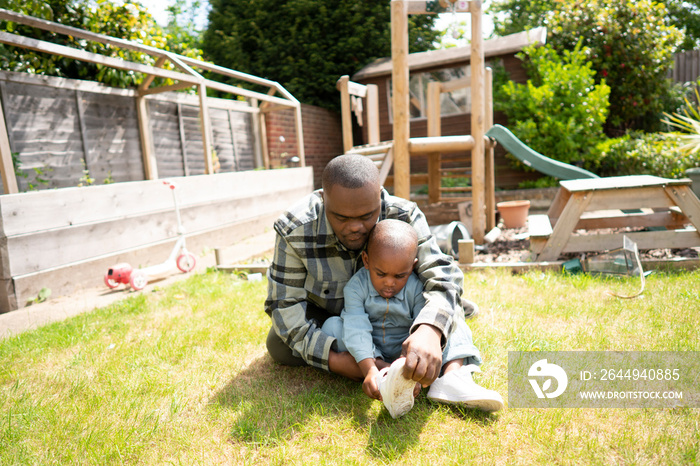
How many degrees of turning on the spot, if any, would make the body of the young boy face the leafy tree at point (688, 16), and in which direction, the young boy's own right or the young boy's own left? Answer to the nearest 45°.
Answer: approximately 135° to the young boy's own left

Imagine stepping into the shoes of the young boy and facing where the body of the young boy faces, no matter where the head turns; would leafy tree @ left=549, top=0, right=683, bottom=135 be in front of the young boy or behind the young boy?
behind

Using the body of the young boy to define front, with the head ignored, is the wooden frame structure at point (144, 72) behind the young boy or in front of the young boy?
behind

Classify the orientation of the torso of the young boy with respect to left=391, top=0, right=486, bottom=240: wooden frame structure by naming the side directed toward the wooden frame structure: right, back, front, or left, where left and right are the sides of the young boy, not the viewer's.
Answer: back

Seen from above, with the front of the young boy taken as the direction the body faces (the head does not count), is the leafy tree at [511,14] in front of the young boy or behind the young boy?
behind

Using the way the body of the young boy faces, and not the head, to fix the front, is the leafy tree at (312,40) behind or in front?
behind

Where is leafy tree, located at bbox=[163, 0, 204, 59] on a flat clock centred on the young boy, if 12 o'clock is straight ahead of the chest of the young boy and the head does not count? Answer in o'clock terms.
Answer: The leafy tree is roughly at 5 o'clock from the young boy.

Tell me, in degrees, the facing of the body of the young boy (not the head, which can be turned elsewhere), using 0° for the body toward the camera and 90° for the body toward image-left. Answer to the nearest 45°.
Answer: approximately 0°
